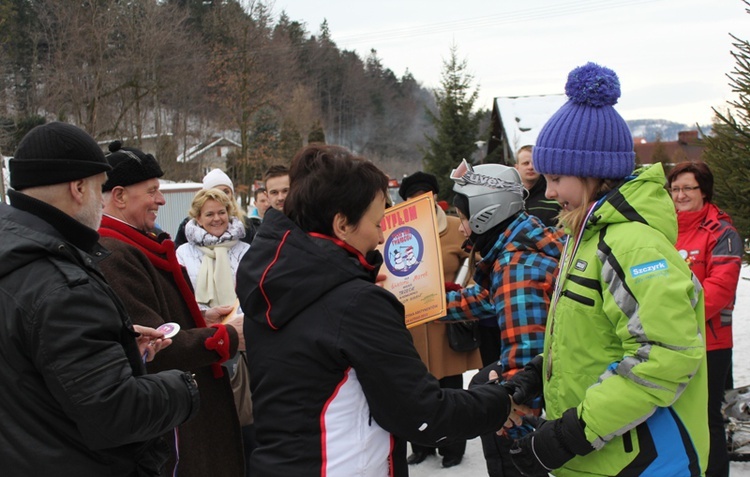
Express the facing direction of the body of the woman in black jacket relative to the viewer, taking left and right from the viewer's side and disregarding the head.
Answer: facing away from the viewer and to the right of the viewer

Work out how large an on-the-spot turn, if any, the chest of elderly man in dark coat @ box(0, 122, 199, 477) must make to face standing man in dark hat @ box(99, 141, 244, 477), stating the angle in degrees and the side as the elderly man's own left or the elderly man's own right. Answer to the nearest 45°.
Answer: approximately 45° to the elderly man's own left

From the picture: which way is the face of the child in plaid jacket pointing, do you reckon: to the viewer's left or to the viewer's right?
to the viewer's left

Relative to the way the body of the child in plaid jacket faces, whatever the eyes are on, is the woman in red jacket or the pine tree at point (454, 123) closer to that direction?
the pine tree

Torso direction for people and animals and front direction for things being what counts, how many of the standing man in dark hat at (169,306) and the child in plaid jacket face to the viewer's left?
1

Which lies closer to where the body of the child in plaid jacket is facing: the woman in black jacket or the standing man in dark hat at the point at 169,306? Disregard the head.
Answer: the standing man in dark hat

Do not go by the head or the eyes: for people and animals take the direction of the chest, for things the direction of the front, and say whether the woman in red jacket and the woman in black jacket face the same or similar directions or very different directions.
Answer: very different directions

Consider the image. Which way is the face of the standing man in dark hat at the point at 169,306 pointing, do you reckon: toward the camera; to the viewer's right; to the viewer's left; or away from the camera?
to the viewer's right

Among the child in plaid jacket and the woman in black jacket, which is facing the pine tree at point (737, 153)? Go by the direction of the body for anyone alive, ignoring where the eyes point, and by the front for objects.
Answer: the woman in black jacket

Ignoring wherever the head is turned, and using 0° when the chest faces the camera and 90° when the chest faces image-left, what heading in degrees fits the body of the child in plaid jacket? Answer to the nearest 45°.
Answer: approximately 90°

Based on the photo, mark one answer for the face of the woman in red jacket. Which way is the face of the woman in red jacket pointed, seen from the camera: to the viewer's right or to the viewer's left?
to the viewer's left

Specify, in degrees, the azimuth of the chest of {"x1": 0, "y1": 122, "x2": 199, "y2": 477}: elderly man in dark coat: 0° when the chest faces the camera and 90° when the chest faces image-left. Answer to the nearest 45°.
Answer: approximately 225°

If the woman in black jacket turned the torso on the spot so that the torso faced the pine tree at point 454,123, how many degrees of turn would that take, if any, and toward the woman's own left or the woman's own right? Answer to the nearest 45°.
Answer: approximately 45° to the woman's own left

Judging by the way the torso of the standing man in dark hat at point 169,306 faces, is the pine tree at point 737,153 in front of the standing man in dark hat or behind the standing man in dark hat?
in front

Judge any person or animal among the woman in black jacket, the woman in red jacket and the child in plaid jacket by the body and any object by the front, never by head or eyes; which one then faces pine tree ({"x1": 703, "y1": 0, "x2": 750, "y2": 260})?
the woman in black jacket
